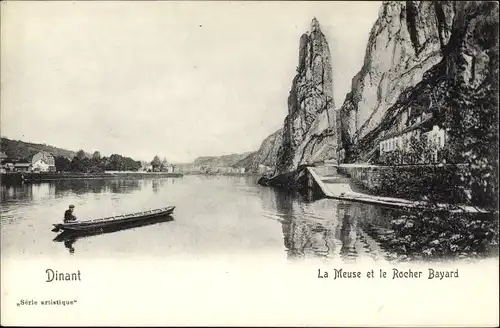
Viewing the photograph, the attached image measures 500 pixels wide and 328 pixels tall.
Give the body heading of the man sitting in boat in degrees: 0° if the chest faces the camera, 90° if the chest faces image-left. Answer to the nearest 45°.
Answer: approximately 270°

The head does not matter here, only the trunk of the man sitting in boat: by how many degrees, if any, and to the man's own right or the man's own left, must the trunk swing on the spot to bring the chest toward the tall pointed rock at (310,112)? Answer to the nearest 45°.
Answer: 0° — they already face it
